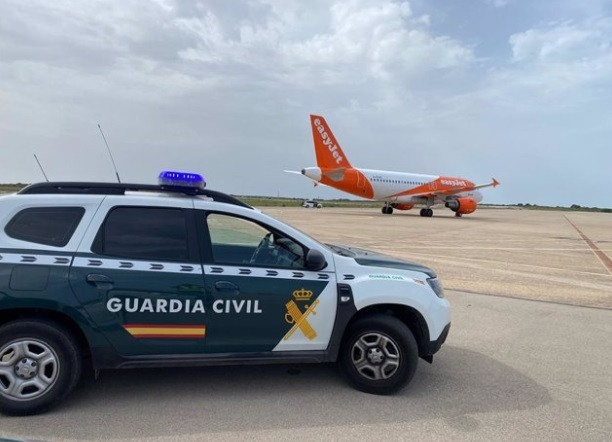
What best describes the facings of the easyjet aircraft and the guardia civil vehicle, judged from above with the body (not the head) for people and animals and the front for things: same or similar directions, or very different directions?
same or similar directions

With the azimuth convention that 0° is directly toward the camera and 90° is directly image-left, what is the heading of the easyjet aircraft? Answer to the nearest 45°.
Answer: approximately 225°

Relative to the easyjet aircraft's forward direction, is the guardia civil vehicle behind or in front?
behind

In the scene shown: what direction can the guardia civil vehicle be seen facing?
to the viewer's right

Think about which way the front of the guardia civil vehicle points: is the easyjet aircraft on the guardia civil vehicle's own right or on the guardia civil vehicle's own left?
on the guardia civil vehicle's own left

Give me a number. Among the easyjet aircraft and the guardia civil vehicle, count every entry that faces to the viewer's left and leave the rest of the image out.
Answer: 0
